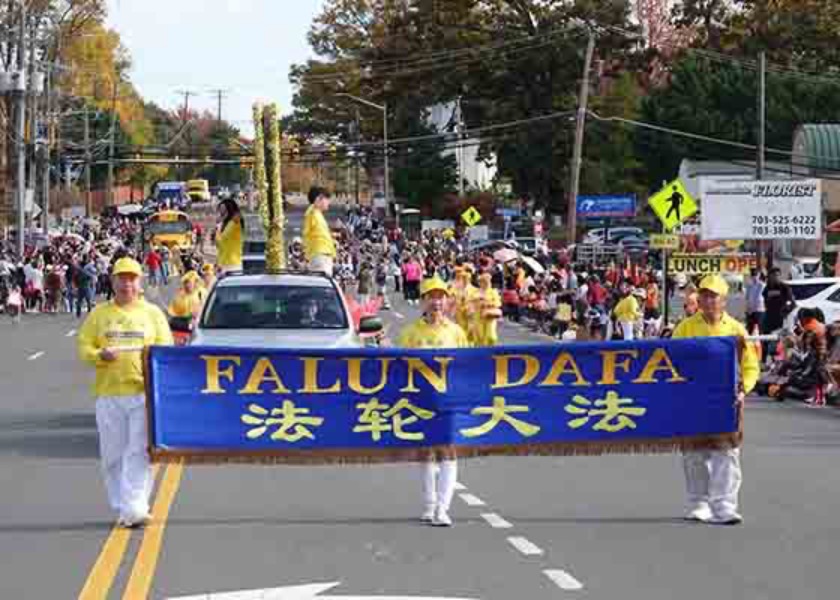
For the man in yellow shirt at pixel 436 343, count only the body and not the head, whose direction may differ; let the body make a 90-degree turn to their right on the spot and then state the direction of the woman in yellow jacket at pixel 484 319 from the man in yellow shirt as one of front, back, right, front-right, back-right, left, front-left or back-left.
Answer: right

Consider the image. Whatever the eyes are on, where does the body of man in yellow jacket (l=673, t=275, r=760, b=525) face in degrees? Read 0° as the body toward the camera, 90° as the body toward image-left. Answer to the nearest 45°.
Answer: approximately 0°

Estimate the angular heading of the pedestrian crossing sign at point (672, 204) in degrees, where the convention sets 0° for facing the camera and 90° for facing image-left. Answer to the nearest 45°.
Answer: approximately 0°

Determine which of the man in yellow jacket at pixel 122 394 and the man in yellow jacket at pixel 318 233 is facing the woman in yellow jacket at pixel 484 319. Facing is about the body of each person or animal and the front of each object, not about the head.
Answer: the man in yellow jacket at pixel 318 233

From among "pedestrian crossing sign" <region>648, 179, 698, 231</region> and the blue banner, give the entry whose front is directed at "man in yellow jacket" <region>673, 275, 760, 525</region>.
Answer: the pedestrian crossing sign

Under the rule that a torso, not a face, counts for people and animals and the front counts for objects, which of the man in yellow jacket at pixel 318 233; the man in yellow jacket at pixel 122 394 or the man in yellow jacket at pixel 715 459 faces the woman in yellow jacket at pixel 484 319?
the man in yellow jacket at pixel 318 233

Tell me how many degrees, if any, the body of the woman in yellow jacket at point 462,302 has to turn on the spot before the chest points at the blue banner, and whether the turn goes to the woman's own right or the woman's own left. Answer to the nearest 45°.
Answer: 0° — they already face it

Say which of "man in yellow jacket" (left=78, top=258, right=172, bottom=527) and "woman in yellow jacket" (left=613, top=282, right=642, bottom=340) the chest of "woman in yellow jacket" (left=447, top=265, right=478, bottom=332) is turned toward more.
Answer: the man in yellow jacket
